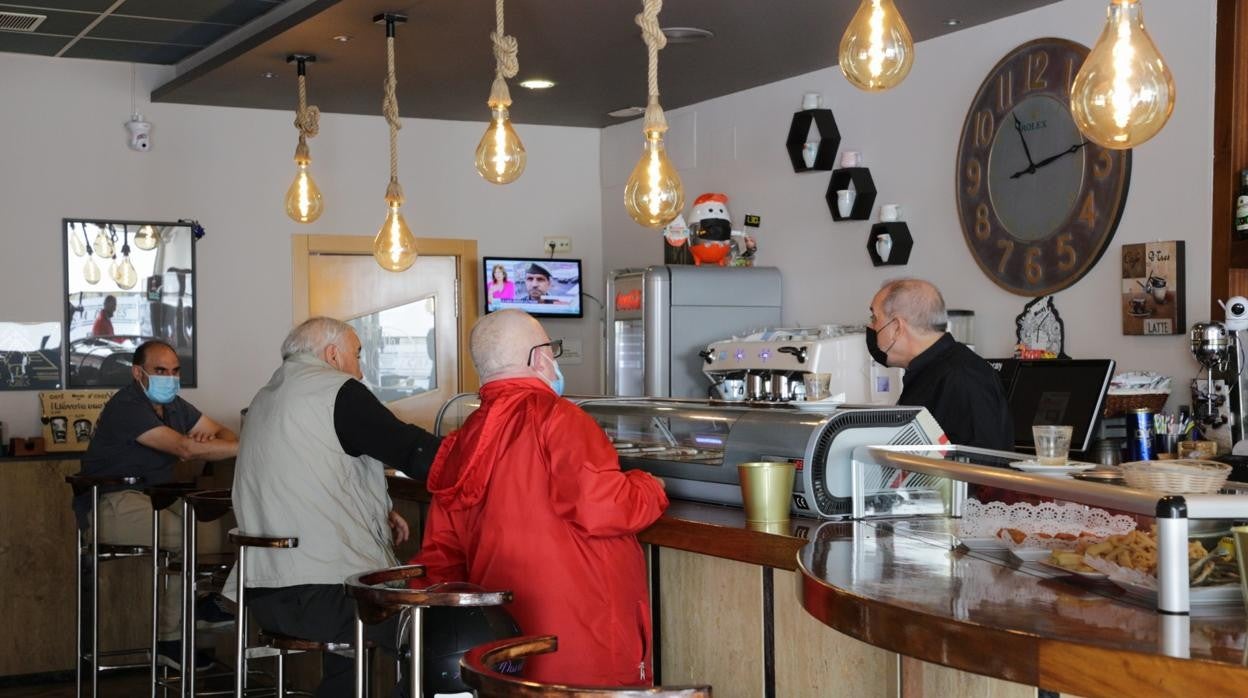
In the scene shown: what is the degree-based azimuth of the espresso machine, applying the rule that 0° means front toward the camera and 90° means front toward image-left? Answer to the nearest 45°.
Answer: approximately 45°

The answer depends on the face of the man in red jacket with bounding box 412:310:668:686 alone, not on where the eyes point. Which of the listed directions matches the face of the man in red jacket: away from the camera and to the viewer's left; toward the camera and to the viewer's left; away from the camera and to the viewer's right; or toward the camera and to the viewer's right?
away from the camera and to the viewer's right

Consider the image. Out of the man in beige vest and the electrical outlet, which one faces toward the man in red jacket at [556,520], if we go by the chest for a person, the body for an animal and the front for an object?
the electrical outlet

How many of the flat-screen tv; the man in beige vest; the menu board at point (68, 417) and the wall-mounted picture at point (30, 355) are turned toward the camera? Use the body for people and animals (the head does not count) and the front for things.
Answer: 3

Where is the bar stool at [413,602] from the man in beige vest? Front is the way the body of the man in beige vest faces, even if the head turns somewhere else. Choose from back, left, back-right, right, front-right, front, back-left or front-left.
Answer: back-right

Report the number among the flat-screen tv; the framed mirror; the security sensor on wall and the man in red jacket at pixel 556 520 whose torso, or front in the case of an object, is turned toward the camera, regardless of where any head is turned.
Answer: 3

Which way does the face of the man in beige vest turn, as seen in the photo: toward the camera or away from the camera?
away from the camera
